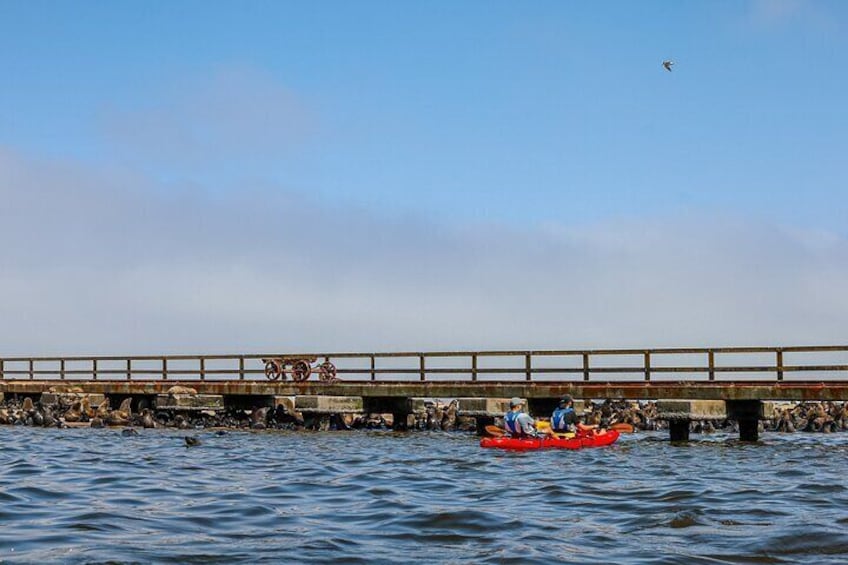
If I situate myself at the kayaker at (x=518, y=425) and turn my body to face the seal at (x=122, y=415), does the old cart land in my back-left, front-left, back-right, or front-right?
front-right

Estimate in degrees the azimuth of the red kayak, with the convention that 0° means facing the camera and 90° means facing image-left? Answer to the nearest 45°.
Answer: approximately 270°

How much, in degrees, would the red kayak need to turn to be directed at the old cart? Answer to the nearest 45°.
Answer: approximately 135° to its left

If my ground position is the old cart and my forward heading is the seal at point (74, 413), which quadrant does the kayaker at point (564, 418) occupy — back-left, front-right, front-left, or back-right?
back-left

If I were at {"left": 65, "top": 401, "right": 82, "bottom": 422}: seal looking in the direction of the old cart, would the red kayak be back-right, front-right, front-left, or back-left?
front-right

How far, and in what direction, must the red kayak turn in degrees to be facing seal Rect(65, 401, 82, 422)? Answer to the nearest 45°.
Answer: approximately 135° to its left

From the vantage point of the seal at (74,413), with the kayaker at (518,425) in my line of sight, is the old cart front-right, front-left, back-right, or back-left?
front-left
